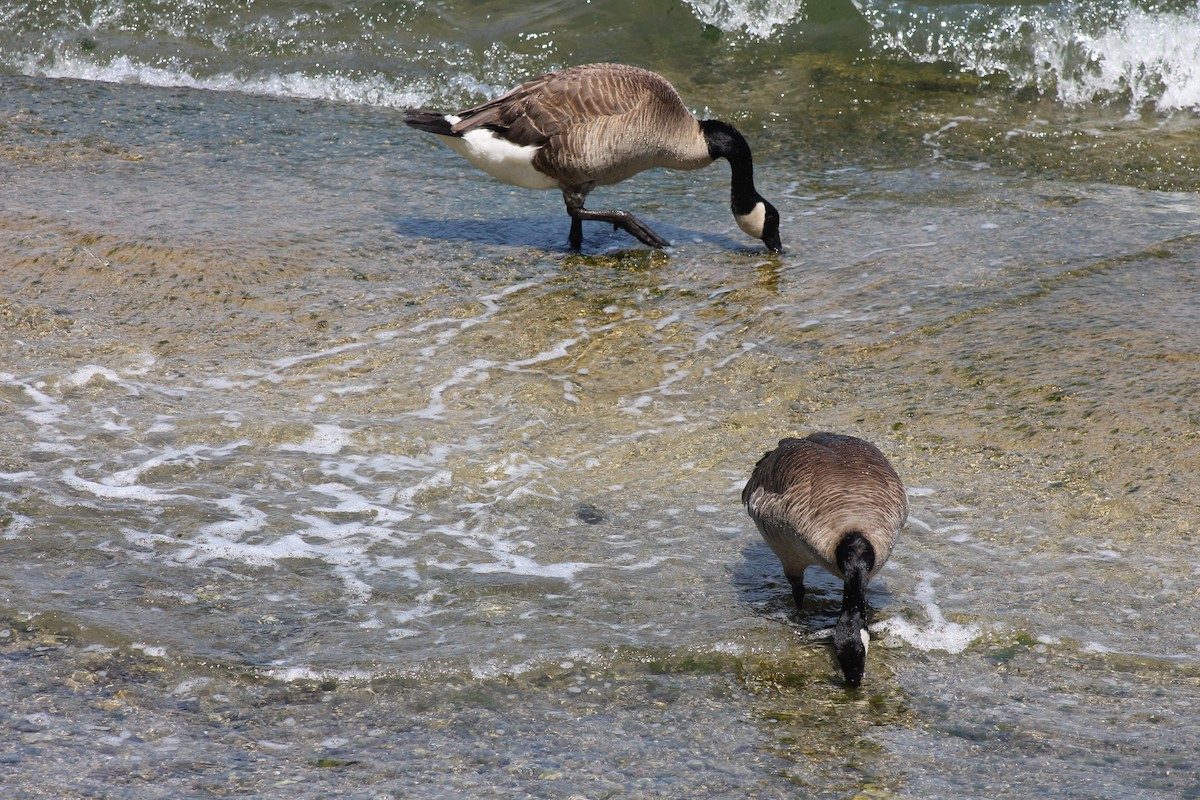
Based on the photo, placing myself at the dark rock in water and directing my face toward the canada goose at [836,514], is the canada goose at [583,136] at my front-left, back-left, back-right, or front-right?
back-left

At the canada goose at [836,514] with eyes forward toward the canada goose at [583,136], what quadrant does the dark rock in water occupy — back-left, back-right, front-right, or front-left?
front-left

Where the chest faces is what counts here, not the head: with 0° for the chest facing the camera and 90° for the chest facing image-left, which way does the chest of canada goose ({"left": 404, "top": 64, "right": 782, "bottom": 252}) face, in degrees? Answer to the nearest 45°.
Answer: approximately 270°

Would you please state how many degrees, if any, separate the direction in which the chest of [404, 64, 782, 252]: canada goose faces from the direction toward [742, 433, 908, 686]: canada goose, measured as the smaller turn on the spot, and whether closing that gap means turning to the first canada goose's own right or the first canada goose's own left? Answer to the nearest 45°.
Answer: approximately 90° to the first canada goose's own right

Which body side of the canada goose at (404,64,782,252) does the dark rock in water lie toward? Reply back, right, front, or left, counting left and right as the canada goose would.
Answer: right
